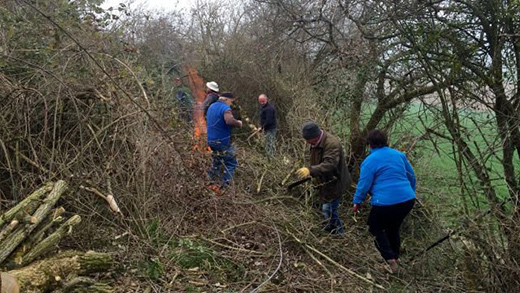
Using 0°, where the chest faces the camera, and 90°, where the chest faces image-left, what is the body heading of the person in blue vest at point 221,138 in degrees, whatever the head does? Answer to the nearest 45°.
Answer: approximately 225°

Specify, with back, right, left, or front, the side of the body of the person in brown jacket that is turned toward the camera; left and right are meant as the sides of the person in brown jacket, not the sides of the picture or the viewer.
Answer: left

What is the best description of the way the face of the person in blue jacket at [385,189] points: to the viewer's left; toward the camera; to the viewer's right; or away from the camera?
away from the camera

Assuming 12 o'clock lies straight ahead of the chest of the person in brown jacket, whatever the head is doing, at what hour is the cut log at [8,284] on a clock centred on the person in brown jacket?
The cut log is roughly at 10 o'clock from the person in brown jacket.

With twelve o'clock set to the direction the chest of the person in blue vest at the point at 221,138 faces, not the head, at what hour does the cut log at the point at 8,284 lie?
The cut log is roughly at 5 o'clock from the person in blue vest.

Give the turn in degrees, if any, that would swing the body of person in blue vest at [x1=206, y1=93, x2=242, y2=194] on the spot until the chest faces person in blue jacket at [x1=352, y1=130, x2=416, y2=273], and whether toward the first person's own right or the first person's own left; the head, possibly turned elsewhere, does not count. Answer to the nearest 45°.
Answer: approximately 90° to the first person's own right

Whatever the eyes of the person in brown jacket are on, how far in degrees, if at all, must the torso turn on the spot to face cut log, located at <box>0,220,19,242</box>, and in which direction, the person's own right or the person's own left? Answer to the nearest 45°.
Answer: approximately 45° to the person's own left

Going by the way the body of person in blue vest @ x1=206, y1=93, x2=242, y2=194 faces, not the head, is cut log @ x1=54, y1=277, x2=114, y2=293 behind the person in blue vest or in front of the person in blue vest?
behind

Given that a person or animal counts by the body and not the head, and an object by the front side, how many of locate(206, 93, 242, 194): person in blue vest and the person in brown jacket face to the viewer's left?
1

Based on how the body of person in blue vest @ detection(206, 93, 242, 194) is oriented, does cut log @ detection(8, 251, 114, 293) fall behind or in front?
behind

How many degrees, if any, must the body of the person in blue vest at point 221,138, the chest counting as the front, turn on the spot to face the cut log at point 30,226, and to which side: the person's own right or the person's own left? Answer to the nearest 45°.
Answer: approximately 180°
